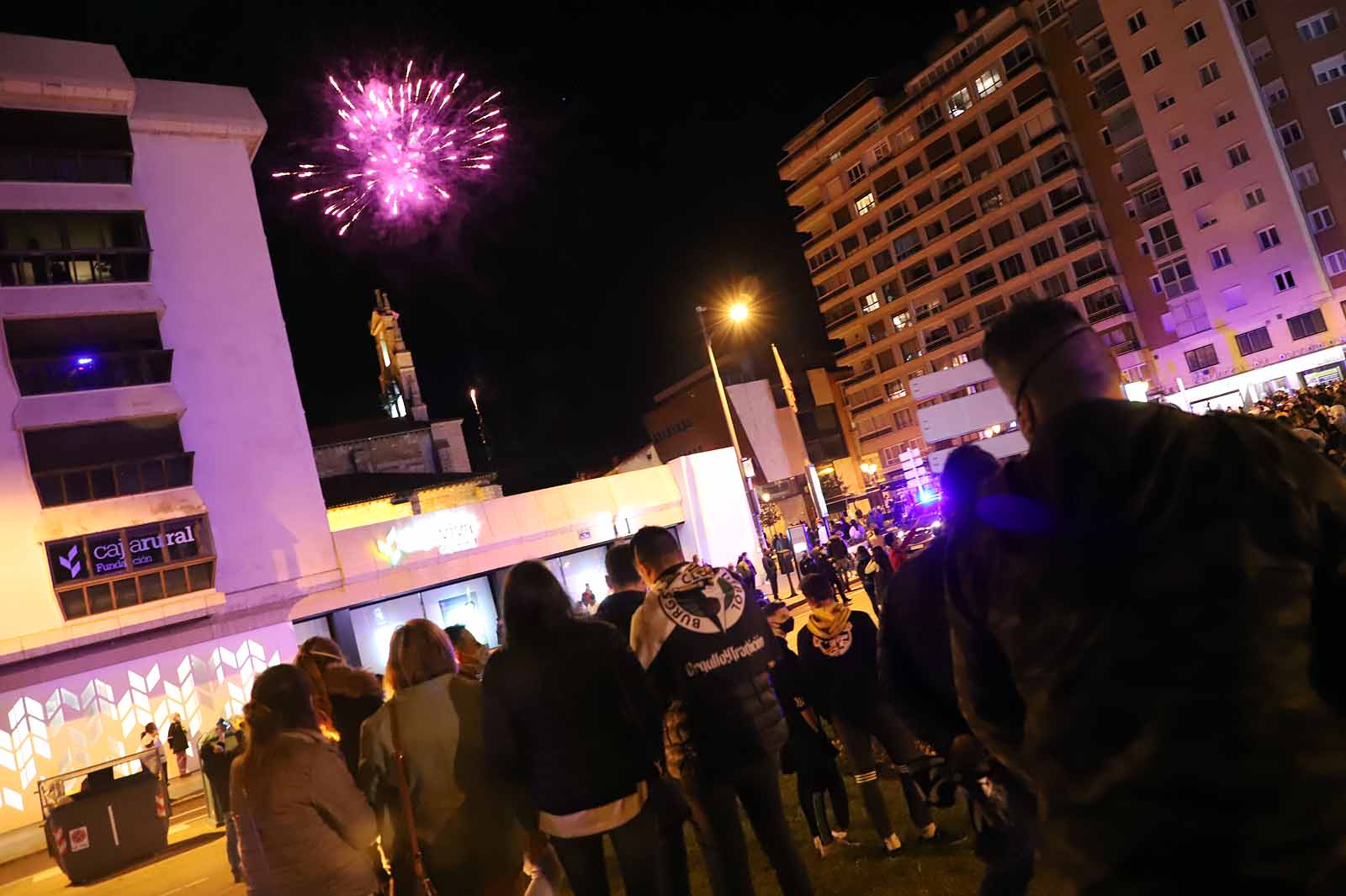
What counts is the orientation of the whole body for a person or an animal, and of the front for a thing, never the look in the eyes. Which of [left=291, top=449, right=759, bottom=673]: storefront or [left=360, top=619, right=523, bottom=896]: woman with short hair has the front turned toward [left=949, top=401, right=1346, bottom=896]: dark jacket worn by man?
the storefront

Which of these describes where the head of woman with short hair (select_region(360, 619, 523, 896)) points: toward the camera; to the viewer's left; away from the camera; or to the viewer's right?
away from the camera

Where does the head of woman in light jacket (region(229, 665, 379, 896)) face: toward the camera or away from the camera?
away from the camera

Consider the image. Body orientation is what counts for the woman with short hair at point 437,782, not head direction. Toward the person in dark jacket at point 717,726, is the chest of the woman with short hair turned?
no

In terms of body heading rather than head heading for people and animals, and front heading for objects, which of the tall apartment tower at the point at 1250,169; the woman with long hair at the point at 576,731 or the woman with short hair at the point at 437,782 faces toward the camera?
the tall apartment tower

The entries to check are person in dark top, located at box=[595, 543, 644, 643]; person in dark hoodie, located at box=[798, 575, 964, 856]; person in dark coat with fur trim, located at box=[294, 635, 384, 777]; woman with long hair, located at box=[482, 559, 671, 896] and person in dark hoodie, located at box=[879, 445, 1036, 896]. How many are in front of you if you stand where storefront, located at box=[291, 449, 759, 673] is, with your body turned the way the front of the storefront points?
5

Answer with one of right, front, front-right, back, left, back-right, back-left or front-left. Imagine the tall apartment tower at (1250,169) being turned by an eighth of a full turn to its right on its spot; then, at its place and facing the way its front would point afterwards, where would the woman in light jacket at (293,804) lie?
front-left

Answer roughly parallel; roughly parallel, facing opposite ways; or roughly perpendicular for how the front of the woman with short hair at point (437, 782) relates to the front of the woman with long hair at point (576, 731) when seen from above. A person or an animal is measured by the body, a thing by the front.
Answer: roughly parallel

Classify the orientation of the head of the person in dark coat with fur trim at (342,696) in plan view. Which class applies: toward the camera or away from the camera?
away from the camera

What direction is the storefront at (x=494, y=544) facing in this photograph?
toward the camera

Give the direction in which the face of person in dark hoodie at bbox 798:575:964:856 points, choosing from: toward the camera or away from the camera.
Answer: away from the camera

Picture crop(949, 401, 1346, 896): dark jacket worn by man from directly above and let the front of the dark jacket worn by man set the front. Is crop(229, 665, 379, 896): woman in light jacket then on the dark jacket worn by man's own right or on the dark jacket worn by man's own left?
on the dark jacket worn by man's own left

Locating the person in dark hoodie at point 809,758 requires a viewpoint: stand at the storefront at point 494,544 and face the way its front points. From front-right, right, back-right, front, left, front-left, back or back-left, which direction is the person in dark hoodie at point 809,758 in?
front

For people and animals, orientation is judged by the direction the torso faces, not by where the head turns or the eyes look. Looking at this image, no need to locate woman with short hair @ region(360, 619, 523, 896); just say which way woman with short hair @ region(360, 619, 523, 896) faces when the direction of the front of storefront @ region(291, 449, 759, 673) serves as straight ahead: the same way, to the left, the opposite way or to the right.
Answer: the opposite way

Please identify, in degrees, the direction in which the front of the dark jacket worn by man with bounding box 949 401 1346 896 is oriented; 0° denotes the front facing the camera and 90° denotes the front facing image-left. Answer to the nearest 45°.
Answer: approximately 180°

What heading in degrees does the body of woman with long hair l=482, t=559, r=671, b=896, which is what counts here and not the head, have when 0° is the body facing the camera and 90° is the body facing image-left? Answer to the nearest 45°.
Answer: approximately 180°

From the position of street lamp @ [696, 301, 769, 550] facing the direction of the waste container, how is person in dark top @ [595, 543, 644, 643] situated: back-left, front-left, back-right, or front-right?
front-left

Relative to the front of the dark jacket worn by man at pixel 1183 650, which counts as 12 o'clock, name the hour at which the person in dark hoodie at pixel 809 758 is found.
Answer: The person in dark hoodie is roughly at 11 o'clock from the dark jacket worn by man.

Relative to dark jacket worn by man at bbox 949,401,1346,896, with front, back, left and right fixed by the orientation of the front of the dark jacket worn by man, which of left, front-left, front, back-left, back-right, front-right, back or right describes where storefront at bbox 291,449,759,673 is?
front-left

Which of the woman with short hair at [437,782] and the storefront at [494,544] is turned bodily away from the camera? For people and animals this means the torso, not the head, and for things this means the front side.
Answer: the woman with short hair
